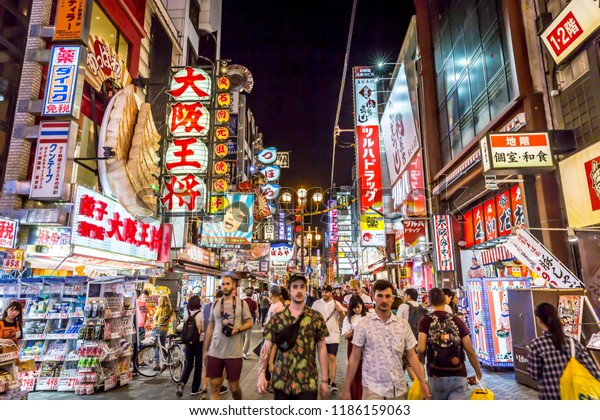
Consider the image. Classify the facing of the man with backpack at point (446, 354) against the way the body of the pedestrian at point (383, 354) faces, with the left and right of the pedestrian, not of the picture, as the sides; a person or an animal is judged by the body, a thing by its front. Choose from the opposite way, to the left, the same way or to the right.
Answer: the opposite way

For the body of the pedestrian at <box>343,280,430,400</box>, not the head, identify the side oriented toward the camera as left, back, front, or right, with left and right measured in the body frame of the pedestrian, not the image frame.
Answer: front

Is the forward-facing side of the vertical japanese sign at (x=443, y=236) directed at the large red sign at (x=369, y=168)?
no

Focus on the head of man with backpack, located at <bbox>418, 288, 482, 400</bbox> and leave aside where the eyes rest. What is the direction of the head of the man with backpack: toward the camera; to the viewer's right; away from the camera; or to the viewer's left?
away from the camera

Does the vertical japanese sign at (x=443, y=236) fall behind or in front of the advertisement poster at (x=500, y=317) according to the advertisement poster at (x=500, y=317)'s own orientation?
behind

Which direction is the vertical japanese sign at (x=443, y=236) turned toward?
toward the camera

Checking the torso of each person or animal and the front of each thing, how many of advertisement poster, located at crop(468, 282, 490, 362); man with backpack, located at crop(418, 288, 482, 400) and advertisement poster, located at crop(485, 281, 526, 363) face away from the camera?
1

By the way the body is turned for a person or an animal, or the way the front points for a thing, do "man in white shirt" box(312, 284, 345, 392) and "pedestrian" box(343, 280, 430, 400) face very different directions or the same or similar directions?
same or similar directions

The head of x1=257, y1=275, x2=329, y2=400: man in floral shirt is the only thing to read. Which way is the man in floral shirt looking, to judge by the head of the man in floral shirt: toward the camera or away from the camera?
toward the camera

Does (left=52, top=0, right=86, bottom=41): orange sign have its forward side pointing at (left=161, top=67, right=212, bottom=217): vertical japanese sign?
no

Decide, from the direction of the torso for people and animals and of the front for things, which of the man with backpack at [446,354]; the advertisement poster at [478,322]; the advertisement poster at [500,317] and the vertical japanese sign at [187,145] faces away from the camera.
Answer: the man with backpack

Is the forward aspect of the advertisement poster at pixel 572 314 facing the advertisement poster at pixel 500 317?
no

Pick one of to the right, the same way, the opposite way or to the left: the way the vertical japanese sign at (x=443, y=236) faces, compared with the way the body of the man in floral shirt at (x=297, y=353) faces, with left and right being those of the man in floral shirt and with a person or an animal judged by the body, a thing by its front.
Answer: the same way

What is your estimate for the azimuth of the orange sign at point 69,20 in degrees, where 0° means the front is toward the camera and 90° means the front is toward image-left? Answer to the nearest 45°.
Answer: approximately 0°

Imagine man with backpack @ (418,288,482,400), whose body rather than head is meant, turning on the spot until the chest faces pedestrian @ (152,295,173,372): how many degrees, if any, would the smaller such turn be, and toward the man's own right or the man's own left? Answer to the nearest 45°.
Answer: approximately 45° to the man's own left

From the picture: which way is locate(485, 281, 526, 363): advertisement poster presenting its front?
toward the camera

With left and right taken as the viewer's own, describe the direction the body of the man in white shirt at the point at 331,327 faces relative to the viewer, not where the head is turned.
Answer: facing the viewer
